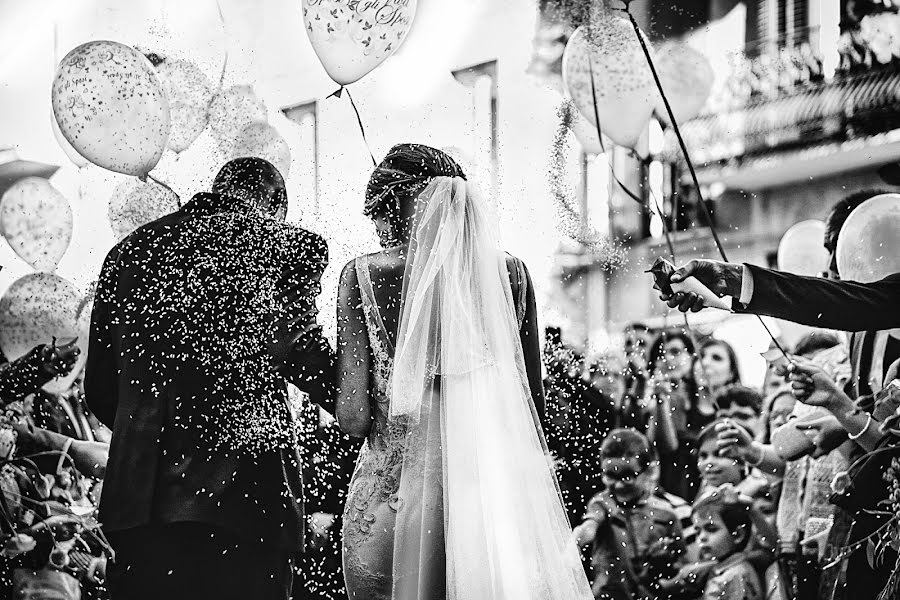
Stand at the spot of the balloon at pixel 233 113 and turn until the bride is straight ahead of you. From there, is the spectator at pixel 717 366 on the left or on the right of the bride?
left

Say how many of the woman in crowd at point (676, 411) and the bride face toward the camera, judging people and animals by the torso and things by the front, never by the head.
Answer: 1

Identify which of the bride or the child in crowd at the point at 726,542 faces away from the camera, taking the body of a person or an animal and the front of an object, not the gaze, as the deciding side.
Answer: the bride

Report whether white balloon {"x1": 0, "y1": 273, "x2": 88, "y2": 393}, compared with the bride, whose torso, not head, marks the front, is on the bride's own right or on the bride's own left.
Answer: on the bride's own left

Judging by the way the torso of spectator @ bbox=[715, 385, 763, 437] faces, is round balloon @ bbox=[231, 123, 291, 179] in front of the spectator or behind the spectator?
in front

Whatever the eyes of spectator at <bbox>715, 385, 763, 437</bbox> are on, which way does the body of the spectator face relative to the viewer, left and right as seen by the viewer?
facing the viewer and to the left of the viewer

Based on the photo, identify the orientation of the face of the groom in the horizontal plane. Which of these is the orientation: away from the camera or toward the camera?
away from the camera

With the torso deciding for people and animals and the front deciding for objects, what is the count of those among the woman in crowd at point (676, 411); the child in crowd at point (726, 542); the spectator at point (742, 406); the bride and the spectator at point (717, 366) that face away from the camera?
1

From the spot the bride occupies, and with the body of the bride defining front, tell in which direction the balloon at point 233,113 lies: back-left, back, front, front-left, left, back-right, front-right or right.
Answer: front-left

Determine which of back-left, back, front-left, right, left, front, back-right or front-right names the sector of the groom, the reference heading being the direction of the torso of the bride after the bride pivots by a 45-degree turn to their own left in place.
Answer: front

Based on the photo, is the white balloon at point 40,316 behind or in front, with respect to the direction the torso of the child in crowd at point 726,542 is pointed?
in front

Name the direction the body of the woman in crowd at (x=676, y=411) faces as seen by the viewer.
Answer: toward the camera
